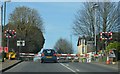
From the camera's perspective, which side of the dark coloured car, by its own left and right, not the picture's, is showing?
back
